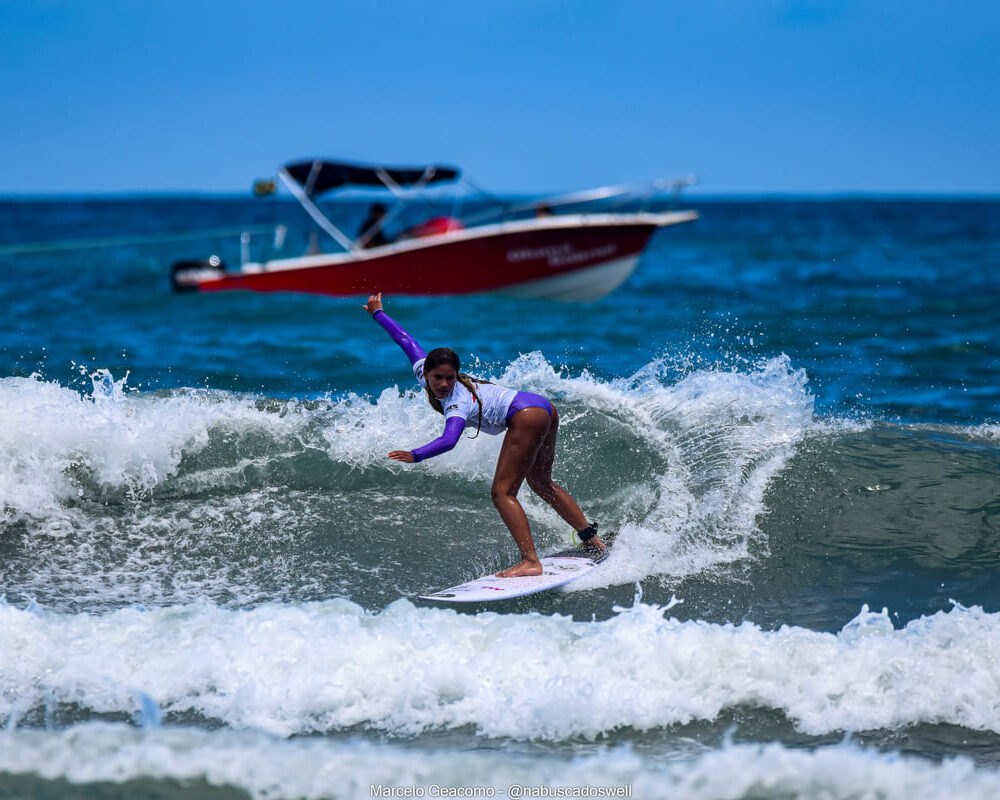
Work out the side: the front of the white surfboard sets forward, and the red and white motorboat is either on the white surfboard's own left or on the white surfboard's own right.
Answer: on the white surfboard's own right

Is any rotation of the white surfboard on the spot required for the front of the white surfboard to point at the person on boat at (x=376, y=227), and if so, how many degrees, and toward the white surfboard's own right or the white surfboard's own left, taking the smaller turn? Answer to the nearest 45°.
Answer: approximately 90° to the white surfboard's own right

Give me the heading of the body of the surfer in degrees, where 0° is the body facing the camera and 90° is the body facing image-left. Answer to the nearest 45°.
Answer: approximately 90°

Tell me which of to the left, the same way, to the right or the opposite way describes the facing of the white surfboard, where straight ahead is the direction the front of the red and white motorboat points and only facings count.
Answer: the opposite way

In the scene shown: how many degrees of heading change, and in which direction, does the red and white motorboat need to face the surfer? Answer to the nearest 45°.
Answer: approximately 90° to its right

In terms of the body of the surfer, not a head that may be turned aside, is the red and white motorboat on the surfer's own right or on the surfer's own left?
on the surfer's own right

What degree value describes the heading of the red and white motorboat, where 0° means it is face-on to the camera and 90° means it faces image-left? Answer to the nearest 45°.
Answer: approximately 270°

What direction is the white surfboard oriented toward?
to the viewer's left

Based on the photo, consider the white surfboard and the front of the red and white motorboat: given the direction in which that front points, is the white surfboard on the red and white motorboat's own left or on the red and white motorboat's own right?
on the red and white motorboat's own right
